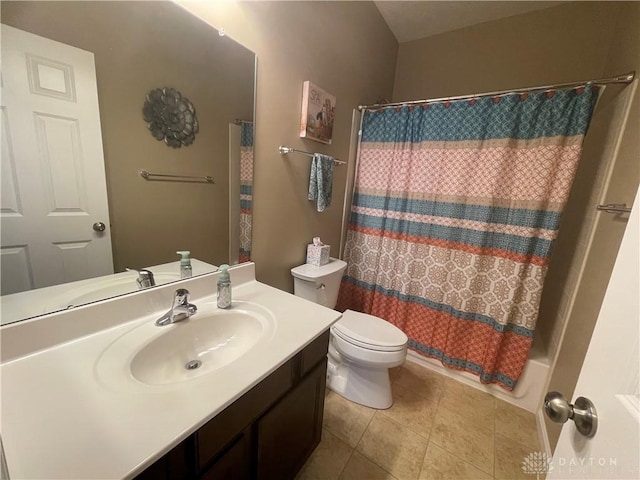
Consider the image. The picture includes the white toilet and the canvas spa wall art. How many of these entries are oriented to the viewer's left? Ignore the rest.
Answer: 0

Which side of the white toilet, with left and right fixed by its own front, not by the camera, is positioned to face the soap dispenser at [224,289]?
right

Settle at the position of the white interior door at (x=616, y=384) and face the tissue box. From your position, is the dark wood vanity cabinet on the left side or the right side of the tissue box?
left

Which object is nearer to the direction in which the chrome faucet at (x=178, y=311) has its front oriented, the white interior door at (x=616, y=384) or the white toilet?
the white interior door

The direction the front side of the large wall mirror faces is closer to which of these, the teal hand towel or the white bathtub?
the white bathtub

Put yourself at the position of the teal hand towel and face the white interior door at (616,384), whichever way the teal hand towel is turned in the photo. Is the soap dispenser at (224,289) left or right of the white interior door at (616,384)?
right

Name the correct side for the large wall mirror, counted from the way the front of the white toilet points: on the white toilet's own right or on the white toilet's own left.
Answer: on the white toilet's own right

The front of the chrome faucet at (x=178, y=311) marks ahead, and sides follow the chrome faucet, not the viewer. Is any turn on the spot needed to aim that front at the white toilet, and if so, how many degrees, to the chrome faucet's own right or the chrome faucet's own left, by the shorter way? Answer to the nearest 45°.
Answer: approximately 45° to the chrome faucet's own left

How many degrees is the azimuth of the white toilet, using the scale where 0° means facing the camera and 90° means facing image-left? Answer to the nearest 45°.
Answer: approximately 315°

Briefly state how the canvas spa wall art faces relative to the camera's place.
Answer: facing the viewer and to the right of the viewer

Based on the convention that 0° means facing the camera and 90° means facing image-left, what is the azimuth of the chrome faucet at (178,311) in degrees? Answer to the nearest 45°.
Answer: approximately 315°

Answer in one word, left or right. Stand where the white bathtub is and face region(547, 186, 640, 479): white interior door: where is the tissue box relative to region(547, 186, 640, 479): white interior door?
right
